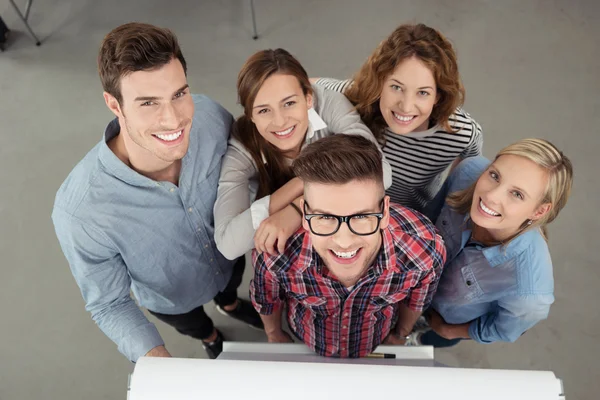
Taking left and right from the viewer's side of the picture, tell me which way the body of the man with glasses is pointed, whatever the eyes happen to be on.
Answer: facing the viewer

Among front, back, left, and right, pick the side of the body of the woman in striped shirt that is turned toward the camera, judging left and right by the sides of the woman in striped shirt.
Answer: front

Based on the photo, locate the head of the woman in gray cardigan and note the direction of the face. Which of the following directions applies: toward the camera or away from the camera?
toward the camera

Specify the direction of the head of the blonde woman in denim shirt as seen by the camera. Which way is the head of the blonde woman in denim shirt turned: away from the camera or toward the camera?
toward the camera

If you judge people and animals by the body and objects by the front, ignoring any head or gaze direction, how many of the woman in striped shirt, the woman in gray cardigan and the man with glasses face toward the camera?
3

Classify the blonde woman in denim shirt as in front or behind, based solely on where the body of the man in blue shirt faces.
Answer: in front

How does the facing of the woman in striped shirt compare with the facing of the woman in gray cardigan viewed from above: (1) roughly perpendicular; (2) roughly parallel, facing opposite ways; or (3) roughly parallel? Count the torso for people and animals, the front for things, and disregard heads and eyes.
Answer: roughly parallel

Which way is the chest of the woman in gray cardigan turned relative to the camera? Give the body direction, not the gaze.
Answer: toward the camera

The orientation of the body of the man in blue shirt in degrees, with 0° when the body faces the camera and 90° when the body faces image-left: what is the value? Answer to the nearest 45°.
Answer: approximately 315°
